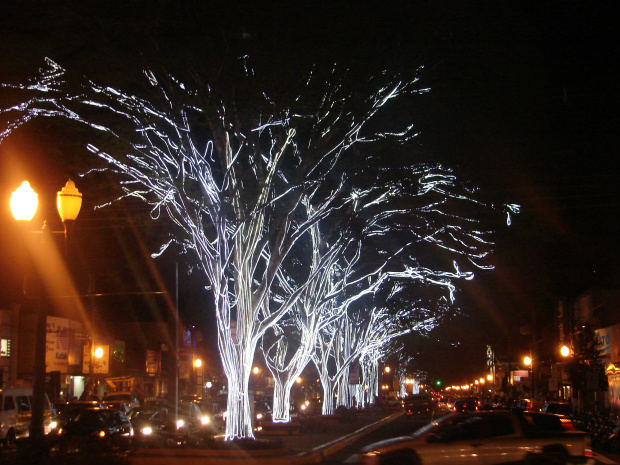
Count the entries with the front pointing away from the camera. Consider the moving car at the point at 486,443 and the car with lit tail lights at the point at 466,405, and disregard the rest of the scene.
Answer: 1

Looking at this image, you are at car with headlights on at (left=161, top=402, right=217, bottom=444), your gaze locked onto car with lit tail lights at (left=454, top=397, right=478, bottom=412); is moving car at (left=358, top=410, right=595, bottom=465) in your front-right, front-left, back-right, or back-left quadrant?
back-right

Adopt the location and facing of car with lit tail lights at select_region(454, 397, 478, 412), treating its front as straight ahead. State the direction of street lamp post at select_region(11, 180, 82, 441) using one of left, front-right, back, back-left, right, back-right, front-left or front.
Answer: back

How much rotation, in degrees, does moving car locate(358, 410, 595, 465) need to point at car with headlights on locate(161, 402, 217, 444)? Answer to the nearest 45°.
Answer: approximately 45° to its right

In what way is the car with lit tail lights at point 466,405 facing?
away from the camera

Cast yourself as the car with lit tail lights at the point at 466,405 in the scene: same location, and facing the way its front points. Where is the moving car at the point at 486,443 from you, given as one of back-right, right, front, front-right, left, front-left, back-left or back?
back

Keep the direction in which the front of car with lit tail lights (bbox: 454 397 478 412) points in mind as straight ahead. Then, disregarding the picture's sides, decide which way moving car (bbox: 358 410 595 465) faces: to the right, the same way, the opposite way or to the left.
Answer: to the left

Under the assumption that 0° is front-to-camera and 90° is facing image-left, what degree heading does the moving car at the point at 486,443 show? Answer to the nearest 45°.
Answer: approximately 90°

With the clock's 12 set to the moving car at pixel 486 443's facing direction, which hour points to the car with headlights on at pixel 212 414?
the car with headlights on at pixel 212 414 is roughly at 2 o'clock from the moving car at pixel 486 443.

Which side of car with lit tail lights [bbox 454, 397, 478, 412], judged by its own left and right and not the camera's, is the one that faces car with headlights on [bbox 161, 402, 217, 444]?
back

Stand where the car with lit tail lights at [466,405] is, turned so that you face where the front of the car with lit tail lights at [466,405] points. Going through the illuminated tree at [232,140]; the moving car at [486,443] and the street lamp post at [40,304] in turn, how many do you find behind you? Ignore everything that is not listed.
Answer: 3
